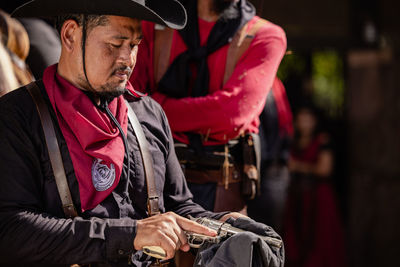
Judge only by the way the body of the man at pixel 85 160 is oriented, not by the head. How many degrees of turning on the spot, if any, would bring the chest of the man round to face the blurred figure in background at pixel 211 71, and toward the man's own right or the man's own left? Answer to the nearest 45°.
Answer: approximately 90° to the man's own left

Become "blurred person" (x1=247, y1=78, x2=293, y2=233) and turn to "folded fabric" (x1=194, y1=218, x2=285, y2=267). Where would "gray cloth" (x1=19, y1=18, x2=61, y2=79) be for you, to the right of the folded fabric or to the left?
right

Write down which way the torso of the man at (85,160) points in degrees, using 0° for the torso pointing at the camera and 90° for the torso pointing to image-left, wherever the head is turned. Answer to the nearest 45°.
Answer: approximately 315°

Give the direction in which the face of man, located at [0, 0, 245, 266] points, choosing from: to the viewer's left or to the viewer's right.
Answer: to the viewer's right

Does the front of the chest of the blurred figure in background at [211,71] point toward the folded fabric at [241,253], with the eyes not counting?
yes

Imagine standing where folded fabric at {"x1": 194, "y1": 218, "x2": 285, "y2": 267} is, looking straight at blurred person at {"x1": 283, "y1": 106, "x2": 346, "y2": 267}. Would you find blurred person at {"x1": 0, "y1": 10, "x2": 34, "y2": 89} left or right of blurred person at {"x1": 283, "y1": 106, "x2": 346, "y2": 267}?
left

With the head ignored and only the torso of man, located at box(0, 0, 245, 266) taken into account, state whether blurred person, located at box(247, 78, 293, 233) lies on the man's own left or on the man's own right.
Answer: on the man's own left

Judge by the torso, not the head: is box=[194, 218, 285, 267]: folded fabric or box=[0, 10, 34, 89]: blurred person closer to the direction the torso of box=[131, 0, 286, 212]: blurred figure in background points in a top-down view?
the folded fabric

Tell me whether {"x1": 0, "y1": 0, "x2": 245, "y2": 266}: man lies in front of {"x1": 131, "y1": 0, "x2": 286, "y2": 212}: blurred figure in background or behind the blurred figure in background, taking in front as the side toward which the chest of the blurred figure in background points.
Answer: in front

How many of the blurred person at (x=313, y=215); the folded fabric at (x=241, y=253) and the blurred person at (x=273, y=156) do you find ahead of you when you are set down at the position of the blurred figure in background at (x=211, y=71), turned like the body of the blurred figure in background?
1

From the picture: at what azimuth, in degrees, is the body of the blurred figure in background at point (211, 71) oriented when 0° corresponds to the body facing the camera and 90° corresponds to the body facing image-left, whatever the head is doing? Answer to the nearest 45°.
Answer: approximately 0°
